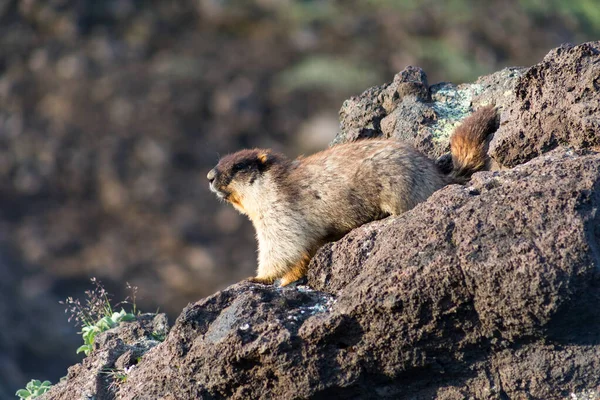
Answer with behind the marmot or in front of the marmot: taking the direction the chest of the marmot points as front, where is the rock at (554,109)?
behind

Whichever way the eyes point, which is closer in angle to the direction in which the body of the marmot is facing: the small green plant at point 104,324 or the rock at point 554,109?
the small green plant

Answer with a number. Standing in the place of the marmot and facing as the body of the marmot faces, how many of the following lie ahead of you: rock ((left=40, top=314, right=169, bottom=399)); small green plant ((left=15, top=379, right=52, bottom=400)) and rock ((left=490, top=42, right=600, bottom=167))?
2

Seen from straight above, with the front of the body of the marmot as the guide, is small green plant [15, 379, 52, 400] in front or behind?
in front

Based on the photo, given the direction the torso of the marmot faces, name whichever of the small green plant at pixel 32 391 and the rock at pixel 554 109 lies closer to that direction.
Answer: the small green plant

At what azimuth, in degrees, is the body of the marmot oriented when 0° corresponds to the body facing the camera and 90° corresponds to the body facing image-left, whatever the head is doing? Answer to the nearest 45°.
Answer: approximately 90°

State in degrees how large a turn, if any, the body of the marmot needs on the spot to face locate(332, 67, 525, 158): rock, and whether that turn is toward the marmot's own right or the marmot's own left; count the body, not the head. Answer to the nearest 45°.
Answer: approximately 135° to the marmot's own right

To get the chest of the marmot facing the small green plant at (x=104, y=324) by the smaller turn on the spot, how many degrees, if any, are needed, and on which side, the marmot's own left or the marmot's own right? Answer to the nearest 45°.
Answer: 0° — it already faces it

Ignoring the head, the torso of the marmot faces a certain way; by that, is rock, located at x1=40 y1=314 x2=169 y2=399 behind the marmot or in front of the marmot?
in front
